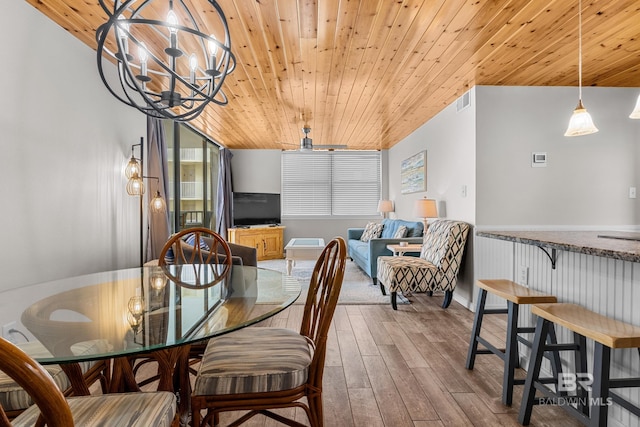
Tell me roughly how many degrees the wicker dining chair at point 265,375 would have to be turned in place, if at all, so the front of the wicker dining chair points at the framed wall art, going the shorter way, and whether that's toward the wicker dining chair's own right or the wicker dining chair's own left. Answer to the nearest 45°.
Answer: approximately 135° to the wicker dining chair's own right

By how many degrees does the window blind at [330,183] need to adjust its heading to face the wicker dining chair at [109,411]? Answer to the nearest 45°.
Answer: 0° — it already faces it

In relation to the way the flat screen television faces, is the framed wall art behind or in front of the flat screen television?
in front

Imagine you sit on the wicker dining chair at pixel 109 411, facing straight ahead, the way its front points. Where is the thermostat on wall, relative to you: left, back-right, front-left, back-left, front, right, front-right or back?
front-right

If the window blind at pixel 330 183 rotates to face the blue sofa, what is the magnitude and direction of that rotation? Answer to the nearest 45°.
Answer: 0° — it already faces it

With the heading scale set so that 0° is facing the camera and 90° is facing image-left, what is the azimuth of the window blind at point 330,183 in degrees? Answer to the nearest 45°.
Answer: approximately 0°

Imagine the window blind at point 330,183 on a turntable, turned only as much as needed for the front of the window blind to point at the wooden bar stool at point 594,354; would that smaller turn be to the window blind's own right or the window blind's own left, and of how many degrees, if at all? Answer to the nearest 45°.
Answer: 0° — it already faces it

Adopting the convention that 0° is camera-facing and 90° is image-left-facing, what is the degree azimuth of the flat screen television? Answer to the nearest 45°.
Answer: approximately 315°

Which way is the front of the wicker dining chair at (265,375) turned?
to the viewer's left

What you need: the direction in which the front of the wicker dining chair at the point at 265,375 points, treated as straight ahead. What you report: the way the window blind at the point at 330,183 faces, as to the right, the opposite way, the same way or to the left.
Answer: to the left

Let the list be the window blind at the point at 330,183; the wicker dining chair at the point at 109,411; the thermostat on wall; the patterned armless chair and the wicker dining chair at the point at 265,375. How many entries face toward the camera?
2
